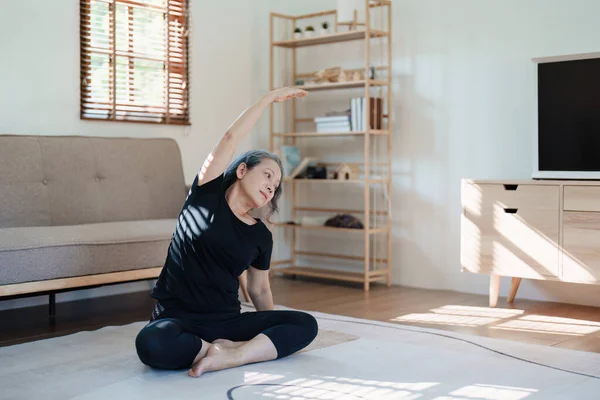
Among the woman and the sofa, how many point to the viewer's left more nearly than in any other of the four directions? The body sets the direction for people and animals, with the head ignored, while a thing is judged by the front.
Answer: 0

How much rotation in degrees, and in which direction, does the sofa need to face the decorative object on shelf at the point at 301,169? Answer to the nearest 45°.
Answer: approximately 90° to its left

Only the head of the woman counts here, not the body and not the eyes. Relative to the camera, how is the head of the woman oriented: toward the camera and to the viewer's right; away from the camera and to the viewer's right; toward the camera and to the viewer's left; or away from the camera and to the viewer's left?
toward the camera and to the viewer's right

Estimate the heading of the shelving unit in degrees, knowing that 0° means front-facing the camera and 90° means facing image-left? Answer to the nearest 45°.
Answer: approximately 45°

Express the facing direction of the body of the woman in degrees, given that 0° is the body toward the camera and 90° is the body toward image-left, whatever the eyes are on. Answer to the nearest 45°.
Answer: approximately 315°

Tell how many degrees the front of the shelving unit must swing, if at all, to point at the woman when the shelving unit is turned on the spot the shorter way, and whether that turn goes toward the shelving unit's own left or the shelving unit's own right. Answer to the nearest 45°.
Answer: approximately 45° to the shelving unit's own left

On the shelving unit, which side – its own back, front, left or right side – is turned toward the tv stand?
left

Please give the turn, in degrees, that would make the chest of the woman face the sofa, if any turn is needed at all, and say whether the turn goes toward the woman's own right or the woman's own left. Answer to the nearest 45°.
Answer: approximately 180°

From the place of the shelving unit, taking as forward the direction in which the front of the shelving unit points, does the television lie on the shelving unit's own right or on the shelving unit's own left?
on the shelving unit's own left

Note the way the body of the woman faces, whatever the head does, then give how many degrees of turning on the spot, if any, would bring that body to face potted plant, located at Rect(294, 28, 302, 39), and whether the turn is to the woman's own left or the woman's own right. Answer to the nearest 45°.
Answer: approximately 135° to the woman's own left

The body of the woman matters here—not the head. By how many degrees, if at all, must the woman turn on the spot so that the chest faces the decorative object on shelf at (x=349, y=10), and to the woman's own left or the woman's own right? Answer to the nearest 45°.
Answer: approximately 135° to the woman's own left

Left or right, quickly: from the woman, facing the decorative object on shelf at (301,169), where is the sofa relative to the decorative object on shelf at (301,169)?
left

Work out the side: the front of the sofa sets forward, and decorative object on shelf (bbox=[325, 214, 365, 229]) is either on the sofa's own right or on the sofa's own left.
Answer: on the sofa's own left
